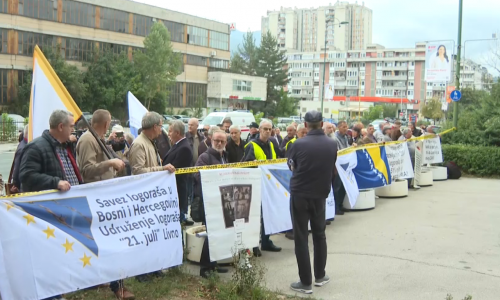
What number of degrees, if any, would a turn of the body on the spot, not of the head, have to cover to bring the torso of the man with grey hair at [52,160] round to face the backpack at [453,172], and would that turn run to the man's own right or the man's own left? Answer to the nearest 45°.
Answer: approximately 90° to the man's own left

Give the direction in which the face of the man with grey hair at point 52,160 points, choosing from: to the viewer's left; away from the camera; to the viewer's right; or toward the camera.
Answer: to the viewer's right

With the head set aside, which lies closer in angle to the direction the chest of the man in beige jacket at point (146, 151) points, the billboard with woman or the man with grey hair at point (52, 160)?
the billboard with woman

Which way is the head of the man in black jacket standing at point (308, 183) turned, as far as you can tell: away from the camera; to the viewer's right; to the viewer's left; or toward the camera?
away from the camera

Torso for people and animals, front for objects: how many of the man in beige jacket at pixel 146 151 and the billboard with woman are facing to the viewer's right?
1

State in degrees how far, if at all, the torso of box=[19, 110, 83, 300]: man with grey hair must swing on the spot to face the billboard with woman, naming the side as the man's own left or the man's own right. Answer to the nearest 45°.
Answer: approximately 90° to the man's own left

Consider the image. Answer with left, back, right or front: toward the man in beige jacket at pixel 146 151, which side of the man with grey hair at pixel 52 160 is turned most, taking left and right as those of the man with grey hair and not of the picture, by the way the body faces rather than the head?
left
